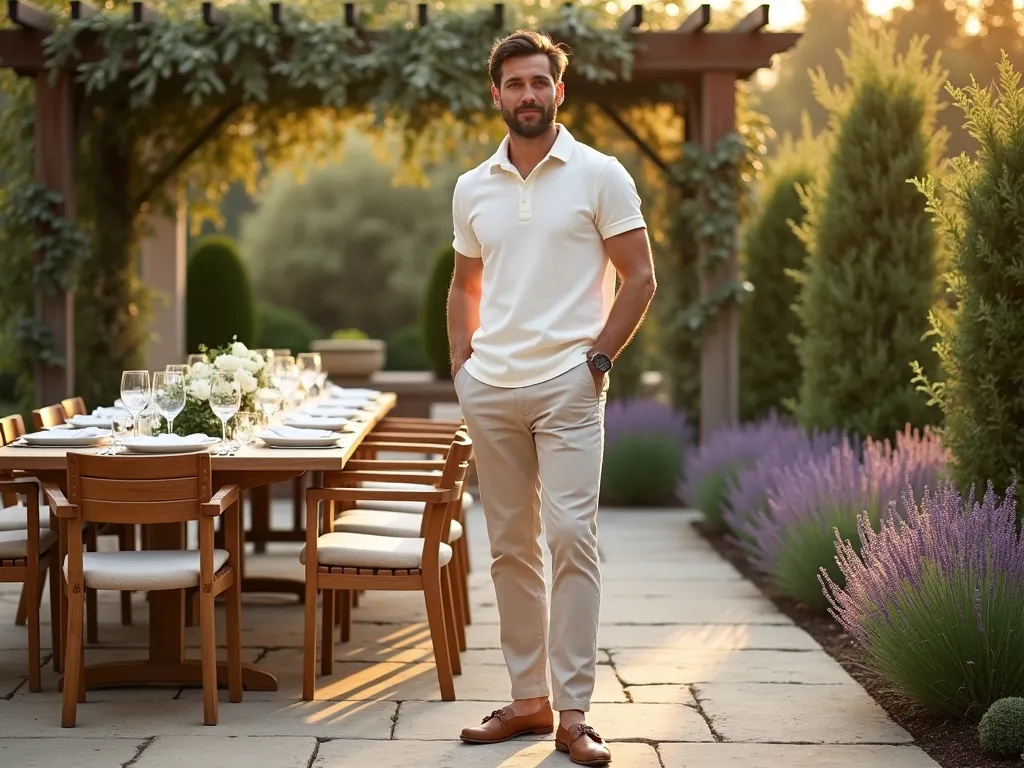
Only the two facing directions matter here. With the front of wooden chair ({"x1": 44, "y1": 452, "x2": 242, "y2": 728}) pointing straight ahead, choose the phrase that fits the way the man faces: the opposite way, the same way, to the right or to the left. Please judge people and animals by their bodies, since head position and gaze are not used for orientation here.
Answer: the opposite way

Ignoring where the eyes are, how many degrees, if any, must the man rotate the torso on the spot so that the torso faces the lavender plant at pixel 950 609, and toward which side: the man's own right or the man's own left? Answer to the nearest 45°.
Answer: approximately 90° to the man's own left

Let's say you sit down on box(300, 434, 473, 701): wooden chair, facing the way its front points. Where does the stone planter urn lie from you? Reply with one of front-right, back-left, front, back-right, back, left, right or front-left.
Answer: right

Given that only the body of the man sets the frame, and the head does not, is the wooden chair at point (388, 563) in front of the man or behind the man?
behind

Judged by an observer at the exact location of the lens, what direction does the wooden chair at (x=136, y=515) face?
facing away from the viewer

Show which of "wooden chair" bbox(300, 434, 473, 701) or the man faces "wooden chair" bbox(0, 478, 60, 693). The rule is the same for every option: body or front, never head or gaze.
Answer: "wooden chair" bbox(300, 434, 473, 701)

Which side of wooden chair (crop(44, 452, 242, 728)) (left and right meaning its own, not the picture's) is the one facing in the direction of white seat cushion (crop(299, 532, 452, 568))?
right

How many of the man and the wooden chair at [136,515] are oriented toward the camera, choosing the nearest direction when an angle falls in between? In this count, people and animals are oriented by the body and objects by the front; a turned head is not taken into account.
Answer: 1

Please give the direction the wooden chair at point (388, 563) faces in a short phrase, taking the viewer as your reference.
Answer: facing to the left of the viewer

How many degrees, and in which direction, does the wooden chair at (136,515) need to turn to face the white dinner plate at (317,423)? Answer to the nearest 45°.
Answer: approximately 45° to its right

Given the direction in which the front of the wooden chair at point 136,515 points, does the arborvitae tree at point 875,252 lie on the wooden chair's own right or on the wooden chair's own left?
on the wooden chair's own right

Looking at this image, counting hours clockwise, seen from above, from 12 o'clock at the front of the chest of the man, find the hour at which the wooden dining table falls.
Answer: The wooden dining table is roughly at 4 o'clock from the man.

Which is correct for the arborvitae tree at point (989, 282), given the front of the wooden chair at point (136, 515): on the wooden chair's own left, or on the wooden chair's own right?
on the wooden chair's own right

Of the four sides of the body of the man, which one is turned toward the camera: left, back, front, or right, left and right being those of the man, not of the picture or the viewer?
front

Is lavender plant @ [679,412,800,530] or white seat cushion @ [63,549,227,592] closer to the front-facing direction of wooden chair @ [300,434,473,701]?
the white seat cushion

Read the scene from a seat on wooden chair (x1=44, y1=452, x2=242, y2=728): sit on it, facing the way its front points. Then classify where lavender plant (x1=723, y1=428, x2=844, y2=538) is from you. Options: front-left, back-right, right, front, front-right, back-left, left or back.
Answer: front-right

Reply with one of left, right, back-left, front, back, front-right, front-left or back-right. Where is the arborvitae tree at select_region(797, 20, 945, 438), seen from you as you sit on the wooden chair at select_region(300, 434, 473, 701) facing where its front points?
back-right

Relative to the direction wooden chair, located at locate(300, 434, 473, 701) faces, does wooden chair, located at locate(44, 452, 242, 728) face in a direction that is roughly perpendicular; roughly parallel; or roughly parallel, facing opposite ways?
roughly perpendicular

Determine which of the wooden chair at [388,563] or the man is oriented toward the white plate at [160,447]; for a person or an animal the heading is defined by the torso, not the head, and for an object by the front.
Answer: the wooden chair

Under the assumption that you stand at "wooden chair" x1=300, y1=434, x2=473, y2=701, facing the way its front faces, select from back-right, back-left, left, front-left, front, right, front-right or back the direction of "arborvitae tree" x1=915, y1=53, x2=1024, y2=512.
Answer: back
